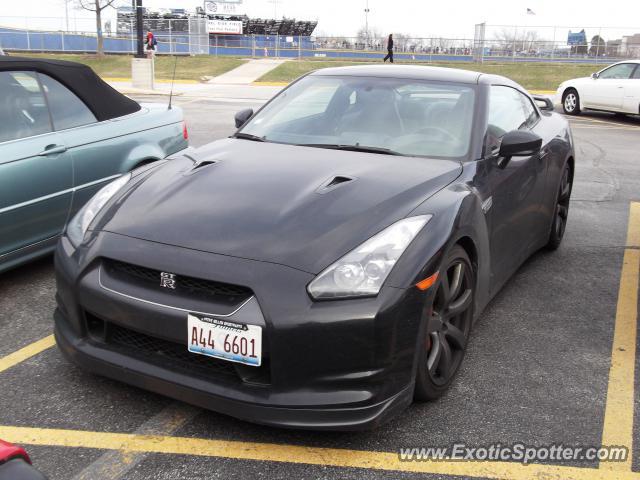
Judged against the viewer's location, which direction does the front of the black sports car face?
facing the viewer and to the left of the viewer

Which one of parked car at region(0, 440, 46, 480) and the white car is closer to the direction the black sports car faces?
the parked car

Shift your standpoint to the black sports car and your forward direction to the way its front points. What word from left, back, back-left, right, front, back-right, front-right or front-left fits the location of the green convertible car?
right

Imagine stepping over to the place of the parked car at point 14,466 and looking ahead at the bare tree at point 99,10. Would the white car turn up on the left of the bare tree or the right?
right

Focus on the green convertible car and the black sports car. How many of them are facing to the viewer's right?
0

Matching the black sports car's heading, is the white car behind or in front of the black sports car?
behind

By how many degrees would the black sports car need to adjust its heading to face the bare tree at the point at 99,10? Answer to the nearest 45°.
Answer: approximately 135° to its right

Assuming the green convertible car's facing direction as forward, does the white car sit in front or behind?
behind

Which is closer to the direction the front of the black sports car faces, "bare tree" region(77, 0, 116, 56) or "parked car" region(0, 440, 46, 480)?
the parked car

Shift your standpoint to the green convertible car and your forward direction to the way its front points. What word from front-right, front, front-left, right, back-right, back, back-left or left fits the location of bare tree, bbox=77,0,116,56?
back-right
